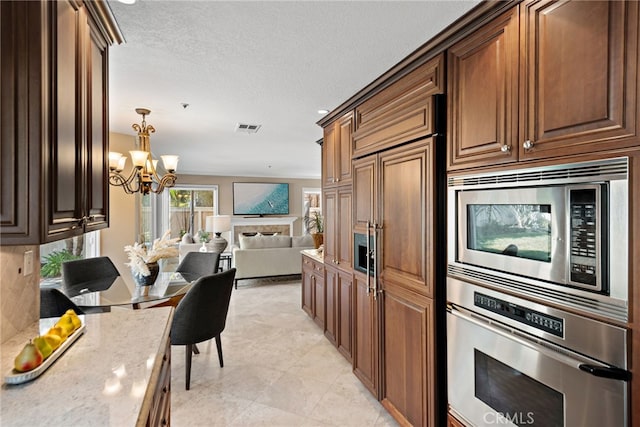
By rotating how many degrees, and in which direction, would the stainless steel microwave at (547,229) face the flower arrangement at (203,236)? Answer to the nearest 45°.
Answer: approximately 90° to its right

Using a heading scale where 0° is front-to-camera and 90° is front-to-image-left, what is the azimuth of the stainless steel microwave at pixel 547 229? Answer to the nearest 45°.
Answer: approximately 45°

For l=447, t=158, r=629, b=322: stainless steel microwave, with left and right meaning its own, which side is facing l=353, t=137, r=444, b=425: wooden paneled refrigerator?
right

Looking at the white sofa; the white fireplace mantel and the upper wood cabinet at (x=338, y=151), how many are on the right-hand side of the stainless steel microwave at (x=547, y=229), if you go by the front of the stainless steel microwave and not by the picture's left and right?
3

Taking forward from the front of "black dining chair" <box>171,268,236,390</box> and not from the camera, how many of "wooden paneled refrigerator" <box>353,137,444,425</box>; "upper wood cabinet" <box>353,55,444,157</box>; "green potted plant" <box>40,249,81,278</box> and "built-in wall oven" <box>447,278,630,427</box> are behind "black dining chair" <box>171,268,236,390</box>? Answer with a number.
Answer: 3

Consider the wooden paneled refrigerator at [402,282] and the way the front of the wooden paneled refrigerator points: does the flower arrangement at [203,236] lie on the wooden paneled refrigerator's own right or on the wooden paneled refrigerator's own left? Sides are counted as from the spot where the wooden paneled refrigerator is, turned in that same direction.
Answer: on the wooden paneled refrigerator's own right

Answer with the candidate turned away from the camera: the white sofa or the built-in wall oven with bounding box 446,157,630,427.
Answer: the white sofa

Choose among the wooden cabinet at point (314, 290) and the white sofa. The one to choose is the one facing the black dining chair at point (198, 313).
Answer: the wooden cabinet

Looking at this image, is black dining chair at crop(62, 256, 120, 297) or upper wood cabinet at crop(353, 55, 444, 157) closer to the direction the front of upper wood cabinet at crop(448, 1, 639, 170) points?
the black dining chair

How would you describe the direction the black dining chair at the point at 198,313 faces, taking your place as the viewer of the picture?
facing away from the viewer and to the left of the viewer

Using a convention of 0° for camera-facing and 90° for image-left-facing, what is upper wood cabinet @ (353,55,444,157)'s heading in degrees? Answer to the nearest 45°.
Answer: approximately 45°
